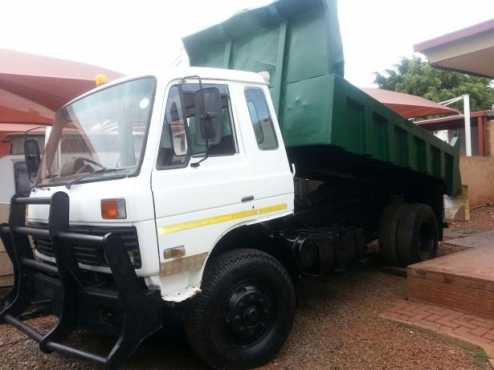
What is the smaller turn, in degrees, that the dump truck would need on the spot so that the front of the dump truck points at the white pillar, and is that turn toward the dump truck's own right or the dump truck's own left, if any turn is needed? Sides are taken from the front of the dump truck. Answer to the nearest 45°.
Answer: approximately 180°

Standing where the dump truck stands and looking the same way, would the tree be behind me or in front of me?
behind

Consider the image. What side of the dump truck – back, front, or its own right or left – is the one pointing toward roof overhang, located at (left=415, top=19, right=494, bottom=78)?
back

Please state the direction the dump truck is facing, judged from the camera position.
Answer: facing the viewer and to the left of the viewer

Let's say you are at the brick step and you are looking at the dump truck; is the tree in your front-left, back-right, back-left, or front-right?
back-right

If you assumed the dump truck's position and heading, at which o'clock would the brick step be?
The brick step is roughly at 7 o'clock from the dump truck.
